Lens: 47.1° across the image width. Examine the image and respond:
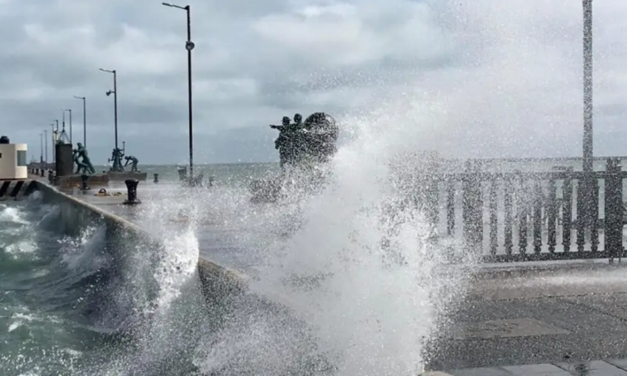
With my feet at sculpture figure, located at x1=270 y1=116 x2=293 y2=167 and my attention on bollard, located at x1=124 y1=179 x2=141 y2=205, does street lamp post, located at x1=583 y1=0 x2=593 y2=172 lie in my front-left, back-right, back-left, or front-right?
back-left

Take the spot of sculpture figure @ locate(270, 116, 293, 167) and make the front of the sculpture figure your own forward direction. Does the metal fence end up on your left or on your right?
on your left

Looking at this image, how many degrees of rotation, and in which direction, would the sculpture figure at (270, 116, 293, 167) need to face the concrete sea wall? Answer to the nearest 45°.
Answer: approximately 45° to its left

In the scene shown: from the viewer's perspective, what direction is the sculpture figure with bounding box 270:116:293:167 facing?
to the viewer's left

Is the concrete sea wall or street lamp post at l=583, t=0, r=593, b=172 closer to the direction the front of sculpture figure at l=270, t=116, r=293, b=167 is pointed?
the concrete sea wall

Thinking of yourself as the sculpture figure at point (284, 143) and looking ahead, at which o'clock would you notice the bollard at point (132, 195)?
The bollard is roughly at 1 o'clock from the sculpture figure.

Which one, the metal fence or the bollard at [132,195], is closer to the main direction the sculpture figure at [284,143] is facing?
the bollard
